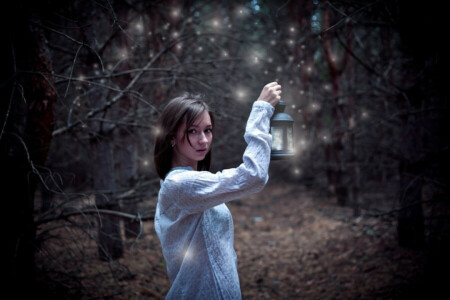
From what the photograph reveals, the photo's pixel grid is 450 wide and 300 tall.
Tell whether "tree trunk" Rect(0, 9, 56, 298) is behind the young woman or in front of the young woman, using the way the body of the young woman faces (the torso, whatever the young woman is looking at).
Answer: behind

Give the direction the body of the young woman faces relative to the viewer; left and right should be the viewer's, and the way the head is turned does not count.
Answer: facing to the right of the viewer

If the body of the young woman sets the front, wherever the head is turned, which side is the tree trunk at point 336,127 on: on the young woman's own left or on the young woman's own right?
on the young woman's own left
